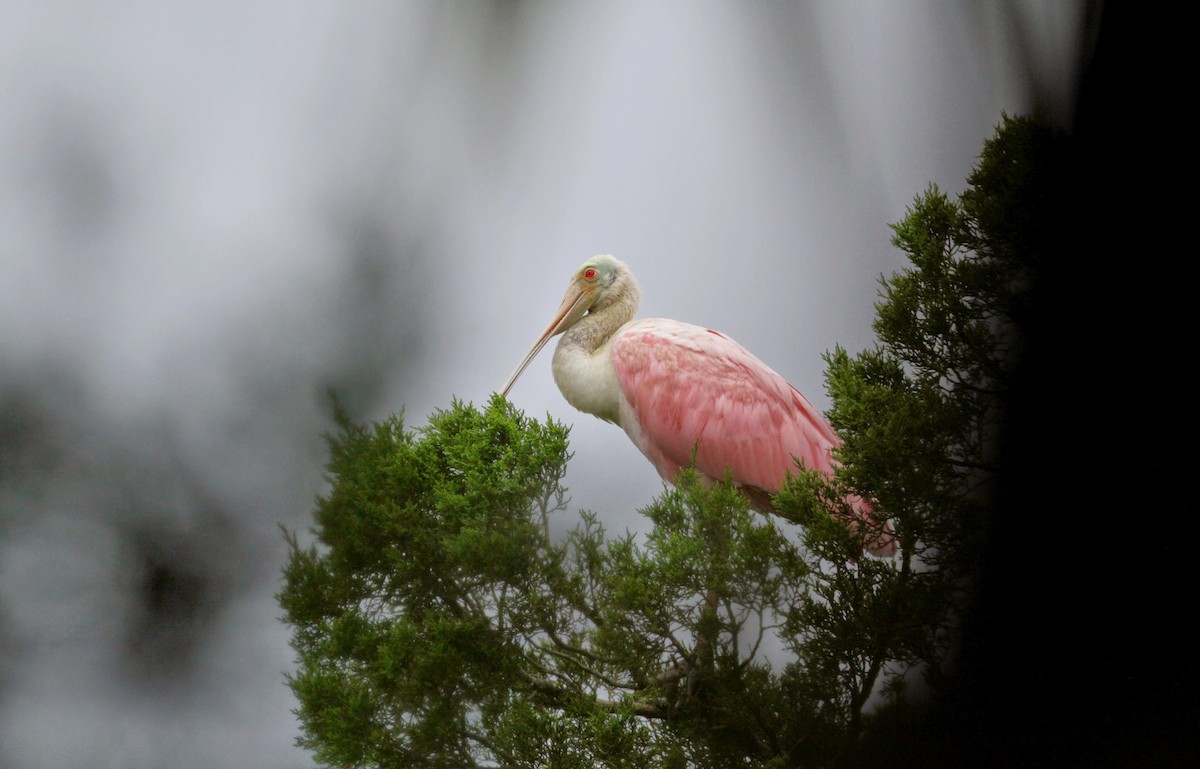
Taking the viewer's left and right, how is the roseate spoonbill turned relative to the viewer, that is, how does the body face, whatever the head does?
facing to the left of the viewer
